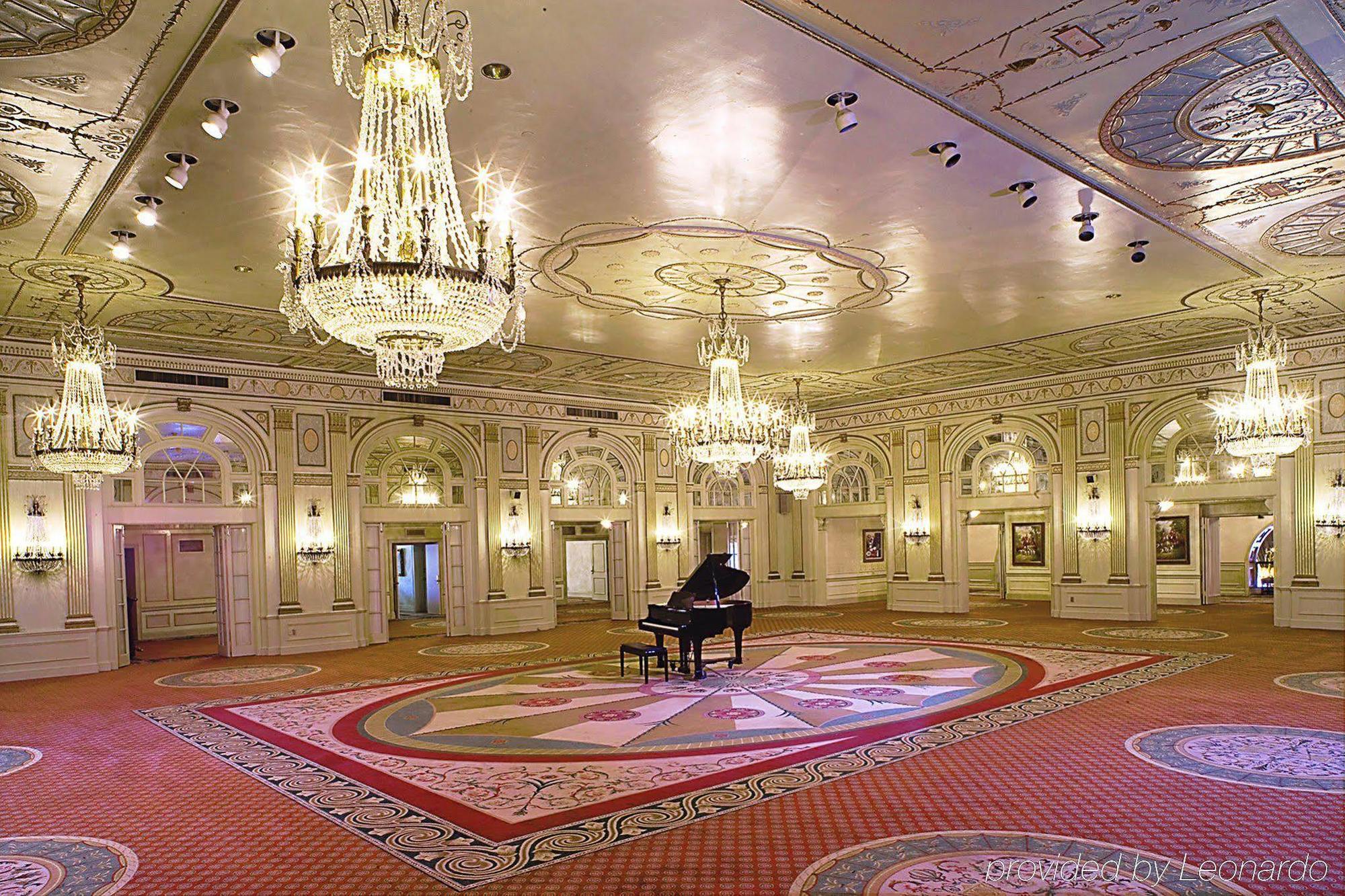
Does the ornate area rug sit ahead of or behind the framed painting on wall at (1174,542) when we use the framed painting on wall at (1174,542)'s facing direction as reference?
ahead

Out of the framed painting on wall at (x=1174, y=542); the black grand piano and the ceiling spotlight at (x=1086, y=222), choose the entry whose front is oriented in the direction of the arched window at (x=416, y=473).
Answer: the framed painting on wall
